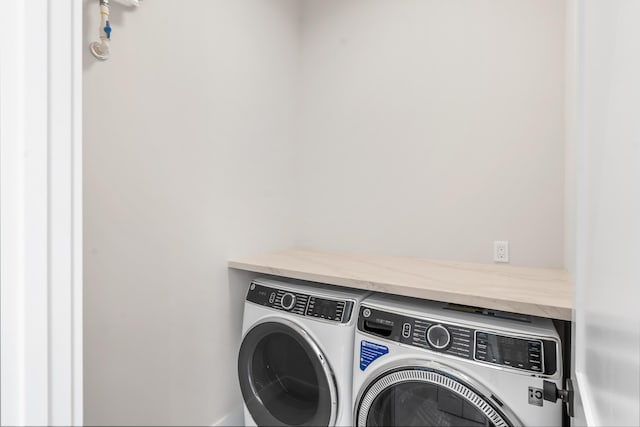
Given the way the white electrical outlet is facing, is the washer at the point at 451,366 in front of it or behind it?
in front

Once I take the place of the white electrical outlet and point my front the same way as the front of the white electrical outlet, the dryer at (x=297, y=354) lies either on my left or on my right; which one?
on my right

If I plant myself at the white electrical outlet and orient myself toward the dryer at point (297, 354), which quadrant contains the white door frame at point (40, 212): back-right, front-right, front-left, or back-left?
front-left

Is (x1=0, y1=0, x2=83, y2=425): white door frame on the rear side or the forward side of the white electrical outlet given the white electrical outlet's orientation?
on the forward side

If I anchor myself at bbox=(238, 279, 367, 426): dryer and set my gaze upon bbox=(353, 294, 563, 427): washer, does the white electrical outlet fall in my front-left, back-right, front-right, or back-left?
front-left

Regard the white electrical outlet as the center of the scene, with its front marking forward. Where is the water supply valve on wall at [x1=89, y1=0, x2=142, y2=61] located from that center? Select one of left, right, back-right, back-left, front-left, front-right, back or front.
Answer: front-right

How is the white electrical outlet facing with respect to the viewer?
toward the camera
